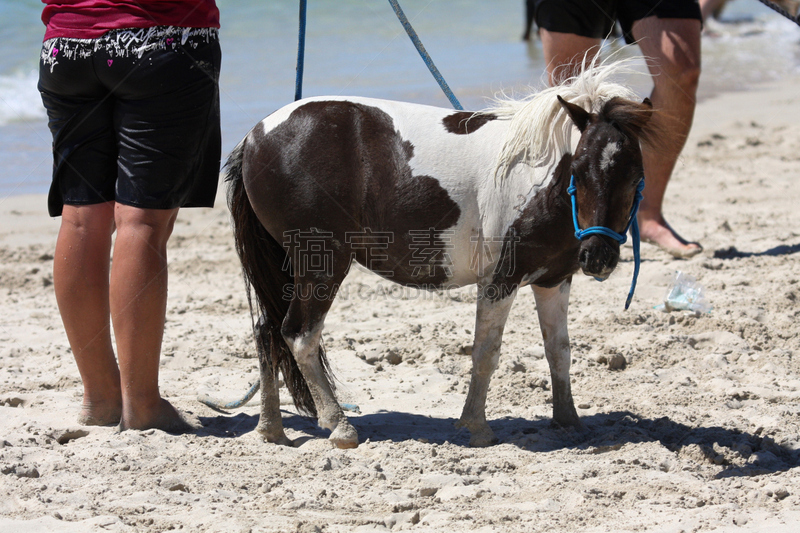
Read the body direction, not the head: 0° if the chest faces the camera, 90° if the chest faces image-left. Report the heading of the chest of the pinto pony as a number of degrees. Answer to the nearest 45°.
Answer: approximately 270°
